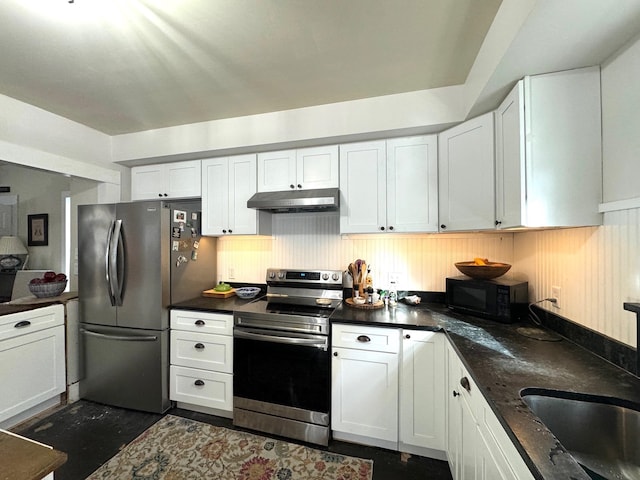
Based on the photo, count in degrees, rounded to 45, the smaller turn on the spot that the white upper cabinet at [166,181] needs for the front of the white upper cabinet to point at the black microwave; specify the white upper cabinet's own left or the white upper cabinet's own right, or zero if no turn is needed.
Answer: approximately 90° to the white upper cabinet's own left

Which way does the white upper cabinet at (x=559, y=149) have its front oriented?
to the viewer's left

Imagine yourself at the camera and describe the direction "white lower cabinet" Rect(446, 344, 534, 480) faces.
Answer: facing to the left of the viewer

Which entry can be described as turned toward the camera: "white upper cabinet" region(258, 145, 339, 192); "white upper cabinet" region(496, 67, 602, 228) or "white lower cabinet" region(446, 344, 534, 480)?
"white upper cabinet" region(258, 145, 339, 192)

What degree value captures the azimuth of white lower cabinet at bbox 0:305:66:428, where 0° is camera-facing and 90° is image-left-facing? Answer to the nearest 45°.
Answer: approximately 315°

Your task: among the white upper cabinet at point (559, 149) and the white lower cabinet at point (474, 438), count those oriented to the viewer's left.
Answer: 2

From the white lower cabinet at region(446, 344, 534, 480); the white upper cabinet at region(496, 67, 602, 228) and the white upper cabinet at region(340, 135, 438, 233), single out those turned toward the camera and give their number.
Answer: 1

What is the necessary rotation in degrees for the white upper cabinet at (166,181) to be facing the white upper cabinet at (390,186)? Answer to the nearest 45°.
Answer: approximately 90° to its left

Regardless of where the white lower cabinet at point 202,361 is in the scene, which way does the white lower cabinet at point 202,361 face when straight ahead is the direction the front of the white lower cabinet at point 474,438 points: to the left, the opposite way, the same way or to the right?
to the left

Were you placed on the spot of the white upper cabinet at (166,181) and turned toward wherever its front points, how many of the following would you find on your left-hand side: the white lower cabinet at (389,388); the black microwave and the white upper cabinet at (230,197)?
3

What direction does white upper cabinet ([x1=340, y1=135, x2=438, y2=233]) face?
toward the camera

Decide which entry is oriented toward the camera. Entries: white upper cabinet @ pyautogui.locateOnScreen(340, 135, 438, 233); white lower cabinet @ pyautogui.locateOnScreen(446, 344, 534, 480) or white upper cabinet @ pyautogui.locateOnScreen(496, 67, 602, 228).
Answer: white upper cabinet @ pyautogui.locateOnScreen(340, 135, 438, 233)

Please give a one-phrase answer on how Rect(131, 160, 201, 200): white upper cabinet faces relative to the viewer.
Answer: facing the viewer and to the left of the viewer

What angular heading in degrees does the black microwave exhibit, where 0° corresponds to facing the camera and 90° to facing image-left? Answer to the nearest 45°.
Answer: approximately 45°

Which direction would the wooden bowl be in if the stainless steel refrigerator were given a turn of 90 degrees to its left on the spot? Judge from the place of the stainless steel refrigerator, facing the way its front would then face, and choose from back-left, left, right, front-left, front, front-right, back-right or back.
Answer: front
